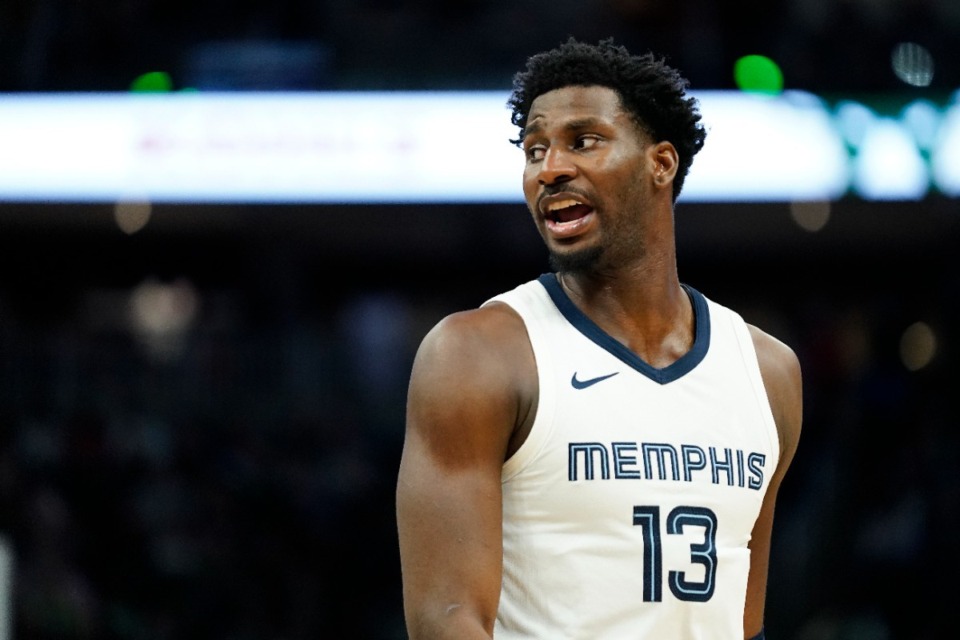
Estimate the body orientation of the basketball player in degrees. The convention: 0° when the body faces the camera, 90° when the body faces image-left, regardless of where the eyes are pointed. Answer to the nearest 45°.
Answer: approximately 315°
